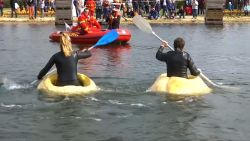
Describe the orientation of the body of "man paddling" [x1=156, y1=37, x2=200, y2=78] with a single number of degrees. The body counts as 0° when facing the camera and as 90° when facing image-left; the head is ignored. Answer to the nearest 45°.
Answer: approximately 180°

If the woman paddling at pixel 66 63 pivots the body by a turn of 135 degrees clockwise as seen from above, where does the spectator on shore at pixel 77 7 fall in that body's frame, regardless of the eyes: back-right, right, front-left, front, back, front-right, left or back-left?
back-left

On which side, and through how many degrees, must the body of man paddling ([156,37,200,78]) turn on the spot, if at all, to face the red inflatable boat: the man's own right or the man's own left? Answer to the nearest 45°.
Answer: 0° — they already face it

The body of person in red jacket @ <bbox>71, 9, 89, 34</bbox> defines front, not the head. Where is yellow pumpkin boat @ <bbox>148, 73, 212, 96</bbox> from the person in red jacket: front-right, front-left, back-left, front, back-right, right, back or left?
left

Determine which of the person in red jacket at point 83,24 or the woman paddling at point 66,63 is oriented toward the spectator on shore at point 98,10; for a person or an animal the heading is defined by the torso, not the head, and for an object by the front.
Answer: the woman paddling

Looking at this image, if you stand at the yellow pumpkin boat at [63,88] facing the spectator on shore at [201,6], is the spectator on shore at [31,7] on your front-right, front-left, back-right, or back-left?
front-left

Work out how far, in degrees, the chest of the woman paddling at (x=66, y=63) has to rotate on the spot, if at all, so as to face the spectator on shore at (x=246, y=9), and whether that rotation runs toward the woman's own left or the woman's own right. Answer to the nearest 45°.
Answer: approximately 45° to the woman's own right

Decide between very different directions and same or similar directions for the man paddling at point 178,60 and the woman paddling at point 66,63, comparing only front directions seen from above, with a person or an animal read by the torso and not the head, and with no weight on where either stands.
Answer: same or similar directions

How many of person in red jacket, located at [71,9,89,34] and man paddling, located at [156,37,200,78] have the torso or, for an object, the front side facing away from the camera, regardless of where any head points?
1

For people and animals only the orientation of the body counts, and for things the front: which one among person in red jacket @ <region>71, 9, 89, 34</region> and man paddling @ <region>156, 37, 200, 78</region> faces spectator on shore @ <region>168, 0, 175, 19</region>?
the man paddling

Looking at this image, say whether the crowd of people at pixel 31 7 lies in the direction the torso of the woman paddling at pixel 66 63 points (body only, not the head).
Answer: yes

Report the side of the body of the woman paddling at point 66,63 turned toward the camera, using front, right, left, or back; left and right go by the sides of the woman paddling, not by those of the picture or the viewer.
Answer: back

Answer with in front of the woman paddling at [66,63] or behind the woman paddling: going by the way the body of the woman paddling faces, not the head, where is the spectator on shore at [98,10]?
in front

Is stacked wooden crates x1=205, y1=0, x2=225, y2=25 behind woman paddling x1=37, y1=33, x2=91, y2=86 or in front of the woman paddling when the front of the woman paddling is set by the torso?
in front

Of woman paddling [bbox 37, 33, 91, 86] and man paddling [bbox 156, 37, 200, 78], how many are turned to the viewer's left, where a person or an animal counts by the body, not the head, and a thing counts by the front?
0
